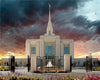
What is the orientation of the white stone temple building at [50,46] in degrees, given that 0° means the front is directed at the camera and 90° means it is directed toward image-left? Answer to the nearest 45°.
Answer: approximately 0°
